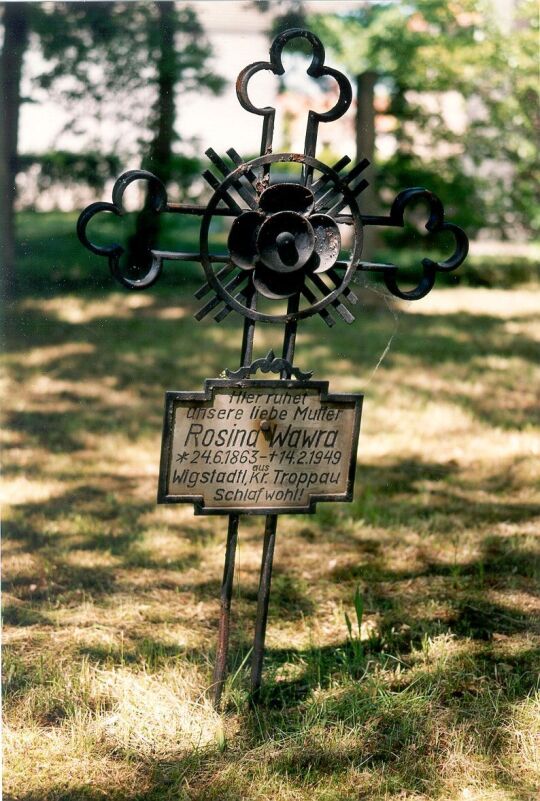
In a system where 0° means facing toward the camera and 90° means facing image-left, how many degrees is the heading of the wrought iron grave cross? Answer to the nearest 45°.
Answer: approximately 0°

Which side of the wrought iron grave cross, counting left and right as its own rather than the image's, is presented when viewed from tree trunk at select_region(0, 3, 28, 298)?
back

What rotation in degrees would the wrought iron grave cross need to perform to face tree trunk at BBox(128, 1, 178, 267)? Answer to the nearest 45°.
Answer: approximately 180°

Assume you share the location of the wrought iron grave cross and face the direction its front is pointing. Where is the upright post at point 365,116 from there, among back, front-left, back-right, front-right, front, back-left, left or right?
back

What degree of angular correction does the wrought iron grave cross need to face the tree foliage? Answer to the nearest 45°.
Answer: approximately 180°
